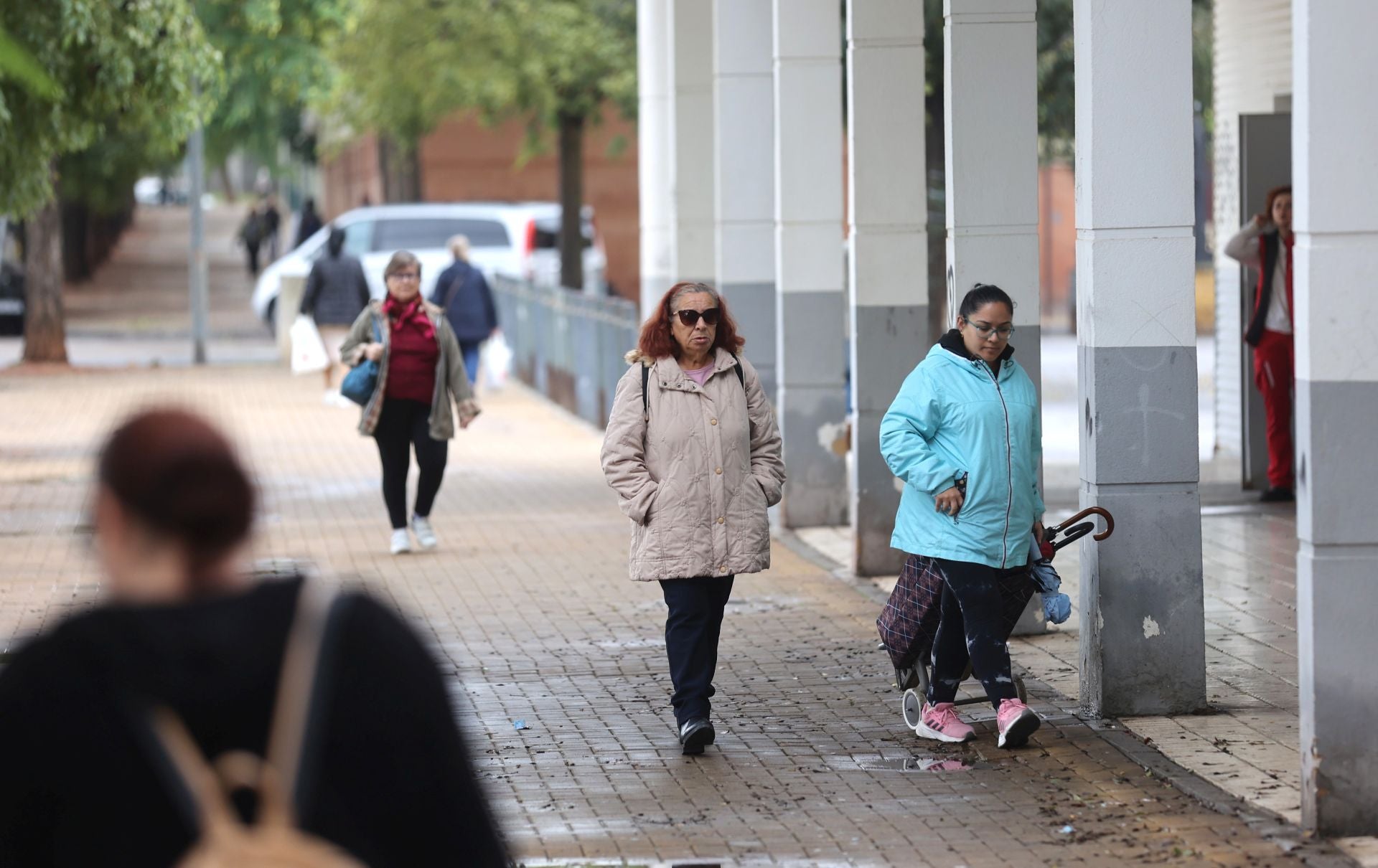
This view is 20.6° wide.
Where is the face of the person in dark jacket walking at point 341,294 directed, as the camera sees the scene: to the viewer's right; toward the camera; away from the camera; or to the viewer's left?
away from the camera

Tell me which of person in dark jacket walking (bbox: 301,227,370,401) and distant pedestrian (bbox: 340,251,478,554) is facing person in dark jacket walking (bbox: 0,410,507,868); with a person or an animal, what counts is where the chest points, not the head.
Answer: the distant pedestrian

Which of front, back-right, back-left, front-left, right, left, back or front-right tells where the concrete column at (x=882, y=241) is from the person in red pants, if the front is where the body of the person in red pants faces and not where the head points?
right

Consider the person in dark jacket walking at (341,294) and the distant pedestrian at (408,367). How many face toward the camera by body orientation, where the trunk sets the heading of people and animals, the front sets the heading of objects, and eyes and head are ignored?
1

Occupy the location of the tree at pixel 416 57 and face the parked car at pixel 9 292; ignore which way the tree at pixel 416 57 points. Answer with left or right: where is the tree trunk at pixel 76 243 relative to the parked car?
right

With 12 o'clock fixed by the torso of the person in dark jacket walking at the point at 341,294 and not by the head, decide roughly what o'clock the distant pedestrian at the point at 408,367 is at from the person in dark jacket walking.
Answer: The distant pedestrian is roughly at 6 o'clock from the person in dark jacket walking.
